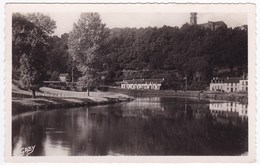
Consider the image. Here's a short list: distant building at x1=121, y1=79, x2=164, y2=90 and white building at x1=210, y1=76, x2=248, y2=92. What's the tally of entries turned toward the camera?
2

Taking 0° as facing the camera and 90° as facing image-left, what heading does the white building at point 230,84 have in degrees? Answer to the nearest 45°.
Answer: approximately 0°

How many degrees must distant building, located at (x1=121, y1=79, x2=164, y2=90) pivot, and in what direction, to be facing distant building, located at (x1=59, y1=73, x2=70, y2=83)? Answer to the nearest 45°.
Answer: approximately 90° to its right

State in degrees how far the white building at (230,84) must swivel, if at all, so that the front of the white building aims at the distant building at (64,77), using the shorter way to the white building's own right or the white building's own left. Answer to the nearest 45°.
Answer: approximately 90° to the white building's own right

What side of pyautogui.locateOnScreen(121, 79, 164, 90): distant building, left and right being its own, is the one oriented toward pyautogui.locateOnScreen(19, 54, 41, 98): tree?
front
